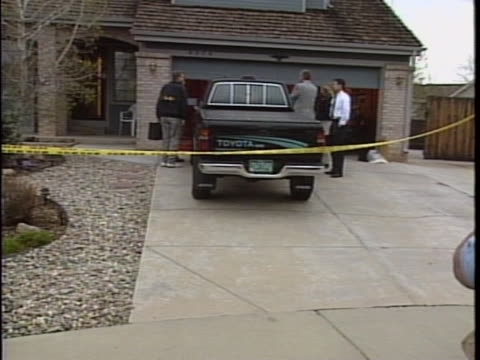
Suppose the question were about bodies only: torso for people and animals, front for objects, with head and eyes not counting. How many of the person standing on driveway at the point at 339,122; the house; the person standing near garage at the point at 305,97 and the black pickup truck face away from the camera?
2

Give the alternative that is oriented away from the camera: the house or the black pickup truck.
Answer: the black pickup truck

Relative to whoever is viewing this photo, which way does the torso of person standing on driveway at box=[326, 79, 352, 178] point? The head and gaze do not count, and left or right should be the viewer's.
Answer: facing to the left of the viewer

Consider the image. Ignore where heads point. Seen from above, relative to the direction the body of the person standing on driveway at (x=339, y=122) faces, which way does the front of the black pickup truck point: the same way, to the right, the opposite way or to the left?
to the right

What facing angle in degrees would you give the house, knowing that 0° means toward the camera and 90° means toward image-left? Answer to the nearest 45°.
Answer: approximately 0°

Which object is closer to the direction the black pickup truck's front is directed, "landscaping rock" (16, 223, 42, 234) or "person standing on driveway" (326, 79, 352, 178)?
the person standing on driveway

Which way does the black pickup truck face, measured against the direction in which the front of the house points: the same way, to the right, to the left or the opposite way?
the opposite way

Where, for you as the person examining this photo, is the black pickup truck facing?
facing away from the viewer

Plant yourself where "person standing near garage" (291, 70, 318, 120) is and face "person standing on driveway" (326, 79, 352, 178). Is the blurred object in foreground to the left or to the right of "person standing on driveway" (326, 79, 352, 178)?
right

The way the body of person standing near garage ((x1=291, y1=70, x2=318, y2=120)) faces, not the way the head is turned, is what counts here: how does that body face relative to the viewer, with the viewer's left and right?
facing away from the viewer

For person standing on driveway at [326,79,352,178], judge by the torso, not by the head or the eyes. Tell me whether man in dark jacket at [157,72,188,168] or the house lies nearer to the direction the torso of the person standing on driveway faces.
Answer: the man in dark jacket

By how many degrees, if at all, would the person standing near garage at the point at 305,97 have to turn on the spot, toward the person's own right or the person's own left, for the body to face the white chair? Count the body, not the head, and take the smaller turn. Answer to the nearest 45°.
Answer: approximately 45° to the person's own left
